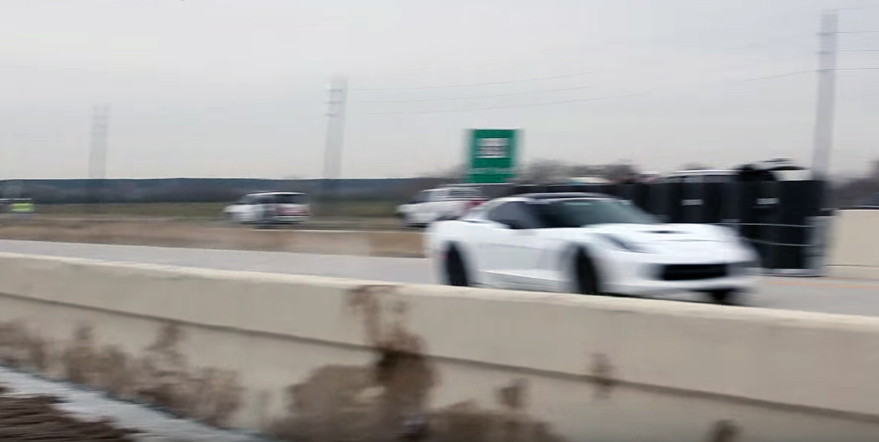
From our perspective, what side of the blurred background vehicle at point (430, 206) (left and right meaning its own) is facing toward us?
left

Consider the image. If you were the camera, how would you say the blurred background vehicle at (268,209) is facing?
facing to the left of the viewer

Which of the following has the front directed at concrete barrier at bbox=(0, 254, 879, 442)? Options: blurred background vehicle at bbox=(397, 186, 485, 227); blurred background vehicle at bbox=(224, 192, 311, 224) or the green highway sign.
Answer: the green highway sign

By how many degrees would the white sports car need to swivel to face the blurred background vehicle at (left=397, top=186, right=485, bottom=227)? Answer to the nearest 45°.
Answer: approximately 135° to its left

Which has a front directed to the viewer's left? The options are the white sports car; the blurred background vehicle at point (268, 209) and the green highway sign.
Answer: the blurred background vehicle

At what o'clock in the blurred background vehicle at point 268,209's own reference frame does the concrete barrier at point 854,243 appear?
The concrete barrier is roughly at 8 o'clock from the blurred background vehicle.

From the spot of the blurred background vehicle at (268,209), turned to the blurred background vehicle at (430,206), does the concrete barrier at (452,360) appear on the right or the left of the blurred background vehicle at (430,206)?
right

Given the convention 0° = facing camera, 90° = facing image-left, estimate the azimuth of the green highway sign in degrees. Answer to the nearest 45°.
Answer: approximately 0°

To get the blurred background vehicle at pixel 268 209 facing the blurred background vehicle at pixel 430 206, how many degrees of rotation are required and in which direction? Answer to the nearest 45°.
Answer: approximately 135° to its left

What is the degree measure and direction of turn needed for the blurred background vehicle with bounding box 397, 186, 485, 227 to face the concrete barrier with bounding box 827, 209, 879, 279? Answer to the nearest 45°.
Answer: approximately 135° to its left

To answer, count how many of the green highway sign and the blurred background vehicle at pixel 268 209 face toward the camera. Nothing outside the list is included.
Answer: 1
